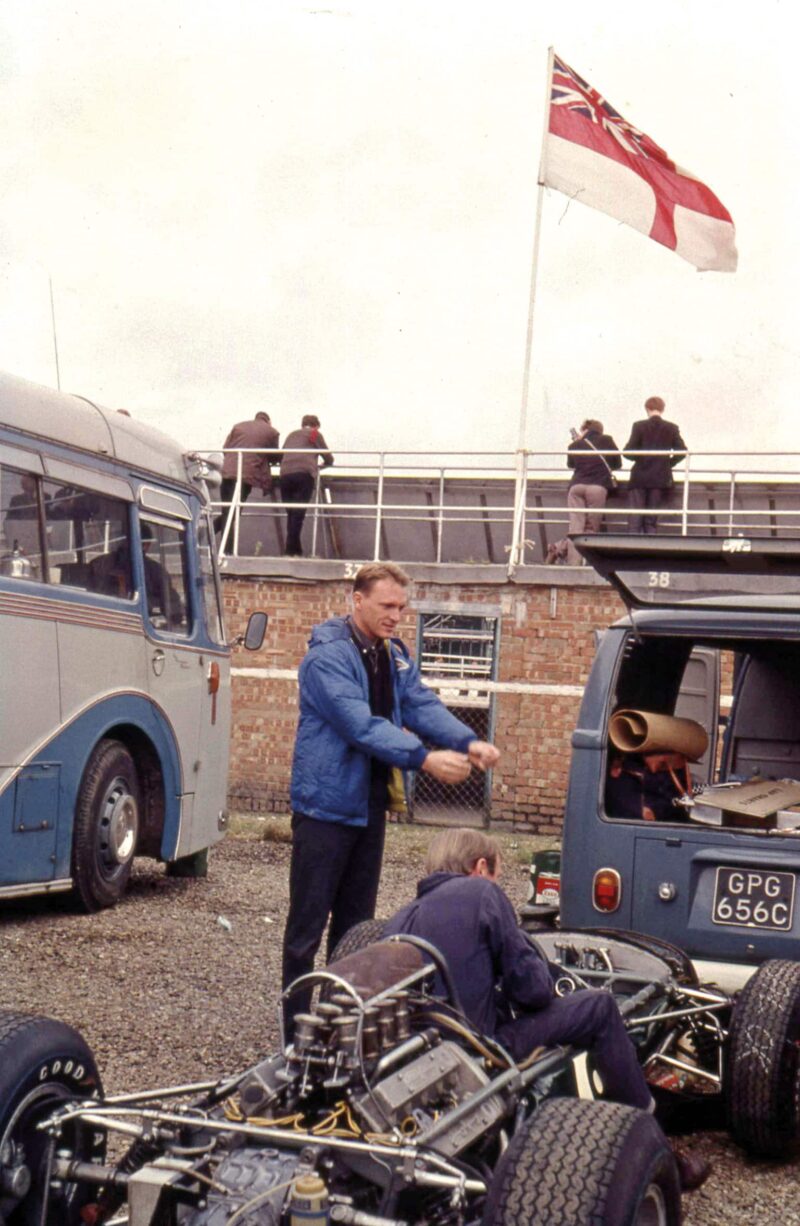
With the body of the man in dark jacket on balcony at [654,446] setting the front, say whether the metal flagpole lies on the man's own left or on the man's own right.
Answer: on the man's own left

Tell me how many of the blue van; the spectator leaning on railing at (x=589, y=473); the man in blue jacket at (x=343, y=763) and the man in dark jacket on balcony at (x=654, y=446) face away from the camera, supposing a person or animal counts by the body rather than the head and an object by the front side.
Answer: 3

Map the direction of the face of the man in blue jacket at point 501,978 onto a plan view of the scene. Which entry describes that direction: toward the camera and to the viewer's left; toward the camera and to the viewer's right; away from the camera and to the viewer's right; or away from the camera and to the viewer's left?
away from the camera and to the viewer's right

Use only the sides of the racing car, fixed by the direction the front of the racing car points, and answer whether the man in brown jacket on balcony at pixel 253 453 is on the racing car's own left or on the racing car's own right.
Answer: on the racing car's own left

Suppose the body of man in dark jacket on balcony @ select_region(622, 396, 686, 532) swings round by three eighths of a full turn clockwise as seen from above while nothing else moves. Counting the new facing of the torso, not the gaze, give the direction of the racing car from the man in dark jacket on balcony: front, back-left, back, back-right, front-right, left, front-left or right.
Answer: front-right

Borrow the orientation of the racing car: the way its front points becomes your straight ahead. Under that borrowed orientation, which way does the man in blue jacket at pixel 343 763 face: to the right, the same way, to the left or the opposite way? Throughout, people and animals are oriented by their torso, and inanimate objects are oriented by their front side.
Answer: to the right

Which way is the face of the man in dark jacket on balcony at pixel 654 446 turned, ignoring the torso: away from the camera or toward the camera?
away from the camera

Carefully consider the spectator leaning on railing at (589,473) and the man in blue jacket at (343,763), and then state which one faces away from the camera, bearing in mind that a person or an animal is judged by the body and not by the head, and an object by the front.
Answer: the spectator leaning on railing

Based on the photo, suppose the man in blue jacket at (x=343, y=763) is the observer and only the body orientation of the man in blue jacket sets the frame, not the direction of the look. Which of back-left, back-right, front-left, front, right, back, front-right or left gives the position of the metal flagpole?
back-left

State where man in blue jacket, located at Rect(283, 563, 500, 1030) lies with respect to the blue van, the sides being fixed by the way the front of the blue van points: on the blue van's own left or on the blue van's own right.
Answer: on the blue van's own left

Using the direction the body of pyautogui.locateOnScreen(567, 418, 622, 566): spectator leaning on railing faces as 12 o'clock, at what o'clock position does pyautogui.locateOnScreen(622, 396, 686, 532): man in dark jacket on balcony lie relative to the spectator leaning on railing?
The man in dark jacket on balcony is roughly at 4 o'clock from the spectator leaning on railing.

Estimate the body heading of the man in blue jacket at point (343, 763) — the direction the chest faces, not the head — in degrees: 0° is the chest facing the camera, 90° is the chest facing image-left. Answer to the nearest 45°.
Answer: approximately 315°

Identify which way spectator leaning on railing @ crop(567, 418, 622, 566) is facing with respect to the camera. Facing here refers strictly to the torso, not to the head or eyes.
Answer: away from the camera
